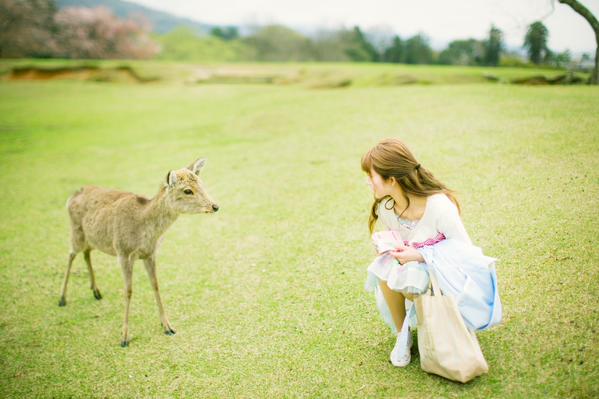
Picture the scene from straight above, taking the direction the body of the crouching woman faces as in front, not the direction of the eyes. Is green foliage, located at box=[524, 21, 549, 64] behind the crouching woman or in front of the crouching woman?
behind

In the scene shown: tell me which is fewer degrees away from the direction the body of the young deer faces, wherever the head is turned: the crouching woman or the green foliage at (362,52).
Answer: the crouching woman

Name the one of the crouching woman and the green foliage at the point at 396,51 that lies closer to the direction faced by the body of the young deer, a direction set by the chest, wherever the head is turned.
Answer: the crouching woman

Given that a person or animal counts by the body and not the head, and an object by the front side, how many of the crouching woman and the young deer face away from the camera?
0

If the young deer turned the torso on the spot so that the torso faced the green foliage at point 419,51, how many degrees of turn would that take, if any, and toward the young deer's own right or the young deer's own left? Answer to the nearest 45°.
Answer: approximately 90° to the young deer's own left

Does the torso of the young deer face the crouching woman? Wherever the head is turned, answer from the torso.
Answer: yes

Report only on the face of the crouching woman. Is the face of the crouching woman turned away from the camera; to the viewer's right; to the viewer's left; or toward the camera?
to the viewer's left

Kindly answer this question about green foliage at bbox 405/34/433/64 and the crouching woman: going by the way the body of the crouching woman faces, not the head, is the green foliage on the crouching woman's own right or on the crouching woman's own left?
on the crouching woman's own right

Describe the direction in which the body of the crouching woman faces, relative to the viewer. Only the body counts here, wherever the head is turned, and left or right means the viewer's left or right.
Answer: facing the viewer and to the left of the viewer

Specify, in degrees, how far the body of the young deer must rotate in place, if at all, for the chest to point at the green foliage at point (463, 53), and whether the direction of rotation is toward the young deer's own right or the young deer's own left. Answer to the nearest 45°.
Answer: approximately 90° to the young deer's own left

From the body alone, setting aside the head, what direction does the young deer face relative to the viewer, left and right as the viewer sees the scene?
facing the viewer and to the right of the viewer
